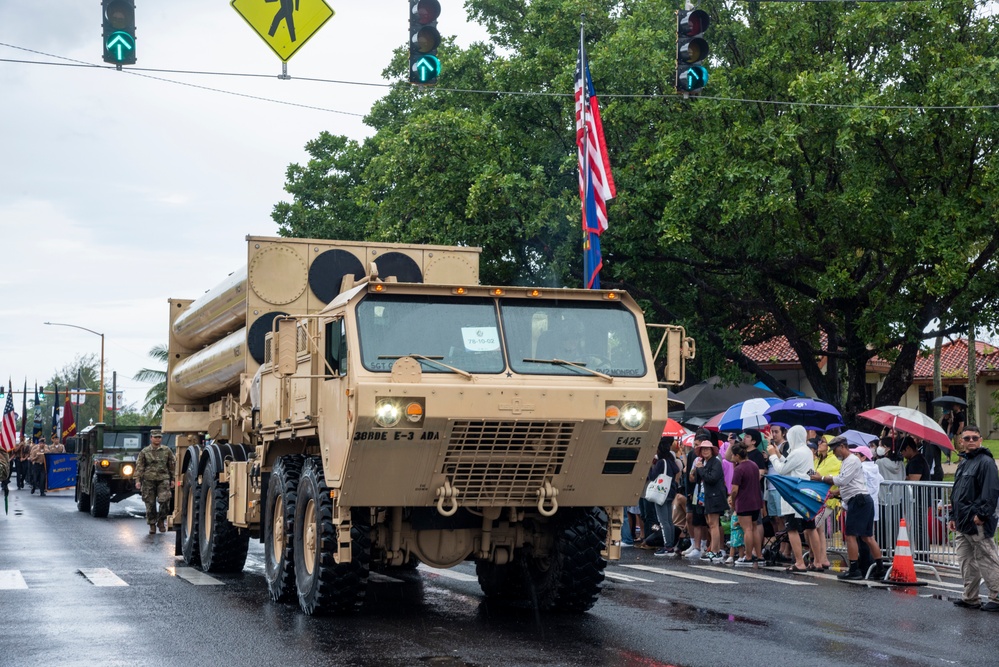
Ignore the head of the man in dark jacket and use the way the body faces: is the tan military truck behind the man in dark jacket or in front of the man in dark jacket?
in front

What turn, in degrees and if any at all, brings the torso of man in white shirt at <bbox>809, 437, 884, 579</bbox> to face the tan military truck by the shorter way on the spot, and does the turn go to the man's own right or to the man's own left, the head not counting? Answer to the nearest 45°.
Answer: approximately 45° to the man's own left

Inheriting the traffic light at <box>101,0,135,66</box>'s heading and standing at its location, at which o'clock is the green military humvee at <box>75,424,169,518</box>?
The green military humvee is roughly at 6 o'clock from the traffic light.

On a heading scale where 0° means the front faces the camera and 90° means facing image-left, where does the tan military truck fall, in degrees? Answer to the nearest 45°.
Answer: approximately 315°

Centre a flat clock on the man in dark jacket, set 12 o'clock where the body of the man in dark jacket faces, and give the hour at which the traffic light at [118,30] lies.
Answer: The traffic light is roughly at 1 o'clock from the man in dark jacket.

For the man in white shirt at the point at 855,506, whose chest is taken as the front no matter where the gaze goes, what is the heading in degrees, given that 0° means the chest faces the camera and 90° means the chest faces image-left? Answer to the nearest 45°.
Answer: approximately 90°

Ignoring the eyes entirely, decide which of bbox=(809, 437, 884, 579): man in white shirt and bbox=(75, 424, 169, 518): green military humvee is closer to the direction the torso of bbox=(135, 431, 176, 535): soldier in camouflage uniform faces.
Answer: the man in white shirt

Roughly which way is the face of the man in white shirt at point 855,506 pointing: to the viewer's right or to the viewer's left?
to the viewer's left

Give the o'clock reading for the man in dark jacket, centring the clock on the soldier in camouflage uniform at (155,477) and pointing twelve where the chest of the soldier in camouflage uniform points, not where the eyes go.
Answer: The man in dark jacket is roughly at 11 o'clock from the soldier in camouflage uniform.

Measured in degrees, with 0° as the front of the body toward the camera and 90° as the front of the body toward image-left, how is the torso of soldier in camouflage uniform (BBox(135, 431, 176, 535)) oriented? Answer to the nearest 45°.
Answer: approximately 0°

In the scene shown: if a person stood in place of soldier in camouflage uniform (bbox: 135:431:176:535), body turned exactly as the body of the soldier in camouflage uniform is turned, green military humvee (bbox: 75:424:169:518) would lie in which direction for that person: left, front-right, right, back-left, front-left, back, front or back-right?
back
